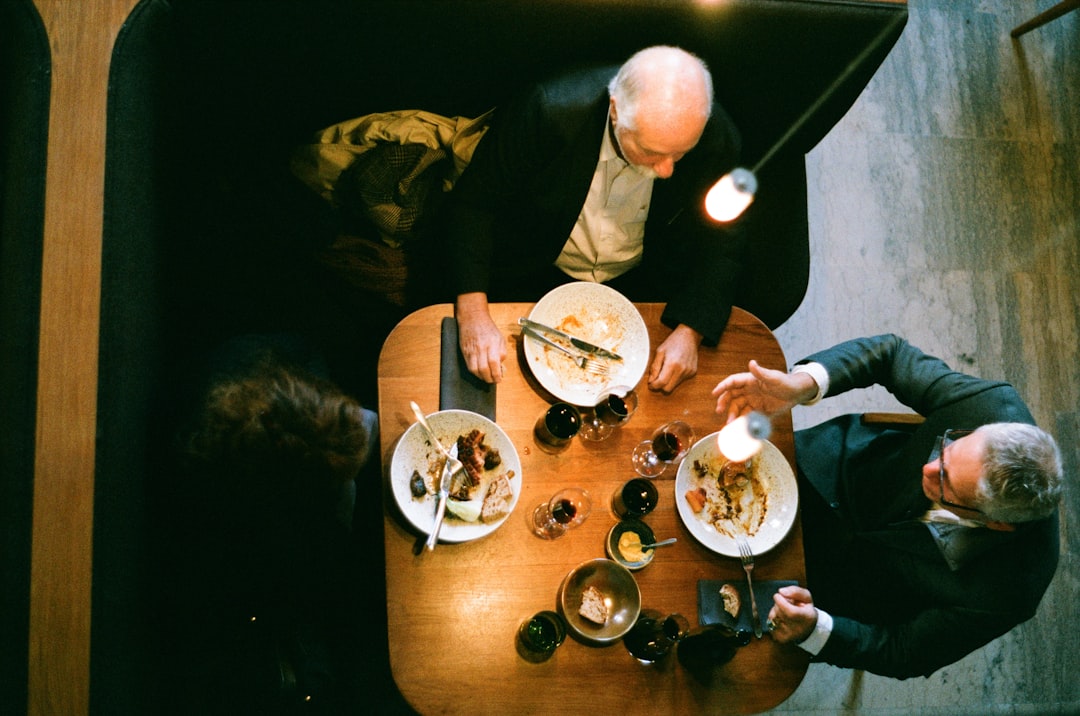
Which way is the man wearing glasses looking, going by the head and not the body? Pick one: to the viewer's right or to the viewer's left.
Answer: to the viewer's left

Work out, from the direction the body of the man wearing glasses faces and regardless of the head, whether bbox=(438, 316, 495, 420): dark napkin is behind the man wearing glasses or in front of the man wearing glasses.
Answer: in front

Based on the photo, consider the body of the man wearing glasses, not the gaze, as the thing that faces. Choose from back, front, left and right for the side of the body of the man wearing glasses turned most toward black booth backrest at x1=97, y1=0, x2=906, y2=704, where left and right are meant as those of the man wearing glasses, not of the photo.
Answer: front

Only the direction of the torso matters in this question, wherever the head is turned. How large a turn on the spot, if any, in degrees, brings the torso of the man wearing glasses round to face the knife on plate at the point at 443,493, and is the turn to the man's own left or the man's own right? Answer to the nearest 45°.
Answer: approximately 45° to the man's own left

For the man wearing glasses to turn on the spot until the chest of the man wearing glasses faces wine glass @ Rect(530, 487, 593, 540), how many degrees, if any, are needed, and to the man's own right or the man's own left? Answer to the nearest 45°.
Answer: approximately 45° to the man's own left

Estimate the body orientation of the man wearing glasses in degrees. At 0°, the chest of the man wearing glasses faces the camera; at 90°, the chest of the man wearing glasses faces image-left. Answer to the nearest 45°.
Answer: approximately 90°
